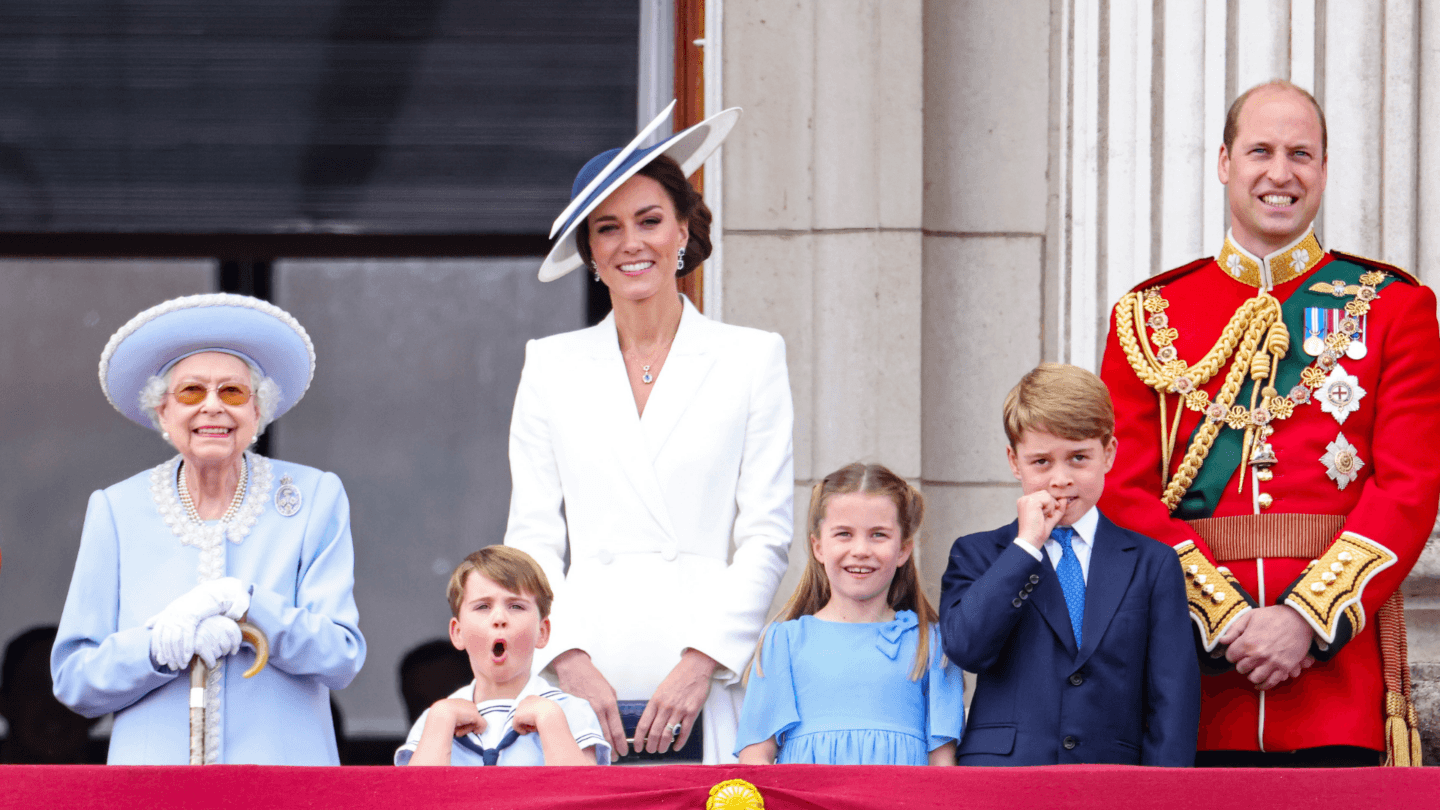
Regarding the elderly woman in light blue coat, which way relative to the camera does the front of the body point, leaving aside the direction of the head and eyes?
toward the camera

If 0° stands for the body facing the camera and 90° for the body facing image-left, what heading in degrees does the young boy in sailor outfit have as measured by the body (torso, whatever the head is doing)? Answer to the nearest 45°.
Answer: approximately 0°

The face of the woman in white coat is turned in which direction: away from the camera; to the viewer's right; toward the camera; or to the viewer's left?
toward the camera

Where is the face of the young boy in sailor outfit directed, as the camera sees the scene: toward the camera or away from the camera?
toward the camera

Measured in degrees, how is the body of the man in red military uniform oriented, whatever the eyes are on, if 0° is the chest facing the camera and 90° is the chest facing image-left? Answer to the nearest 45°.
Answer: approximately 0°

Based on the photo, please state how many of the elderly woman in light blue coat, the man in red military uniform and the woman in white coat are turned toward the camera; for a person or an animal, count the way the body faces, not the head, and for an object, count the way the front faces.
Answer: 3

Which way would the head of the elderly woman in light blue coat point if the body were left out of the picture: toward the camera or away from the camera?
toward the camera

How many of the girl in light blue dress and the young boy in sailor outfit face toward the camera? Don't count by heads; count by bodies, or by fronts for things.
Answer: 2

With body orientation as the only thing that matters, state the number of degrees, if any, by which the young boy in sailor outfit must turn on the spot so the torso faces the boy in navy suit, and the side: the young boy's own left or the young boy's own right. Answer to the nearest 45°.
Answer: approximately 90° to the young boy's own left

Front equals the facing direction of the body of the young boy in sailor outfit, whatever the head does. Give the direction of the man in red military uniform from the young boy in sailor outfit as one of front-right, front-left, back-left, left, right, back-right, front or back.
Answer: left

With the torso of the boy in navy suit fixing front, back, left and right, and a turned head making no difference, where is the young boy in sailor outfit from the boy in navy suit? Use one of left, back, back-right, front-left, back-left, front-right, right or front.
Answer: right

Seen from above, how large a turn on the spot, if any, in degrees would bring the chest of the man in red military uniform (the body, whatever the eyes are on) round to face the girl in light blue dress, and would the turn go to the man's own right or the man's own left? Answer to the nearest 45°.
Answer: approximately 90° to the man's own right
